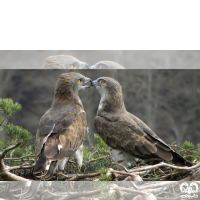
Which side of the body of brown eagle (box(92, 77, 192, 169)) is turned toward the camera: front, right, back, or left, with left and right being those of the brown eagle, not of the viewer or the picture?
left

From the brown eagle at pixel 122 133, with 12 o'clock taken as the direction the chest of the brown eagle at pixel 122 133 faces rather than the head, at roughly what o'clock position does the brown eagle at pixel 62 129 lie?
the brown eagle at pixel 62 129 is roughly at 11 o'clock from the brown eagle at pixel 122 133.

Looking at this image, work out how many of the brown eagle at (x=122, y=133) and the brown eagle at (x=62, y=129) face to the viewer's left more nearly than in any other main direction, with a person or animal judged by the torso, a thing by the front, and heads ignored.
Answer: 1

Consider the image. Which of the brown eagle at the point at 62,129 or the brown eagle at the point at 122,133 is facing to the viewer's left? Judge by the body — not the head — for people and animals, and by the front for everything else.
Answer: the brown eagle at the point at 122,133
